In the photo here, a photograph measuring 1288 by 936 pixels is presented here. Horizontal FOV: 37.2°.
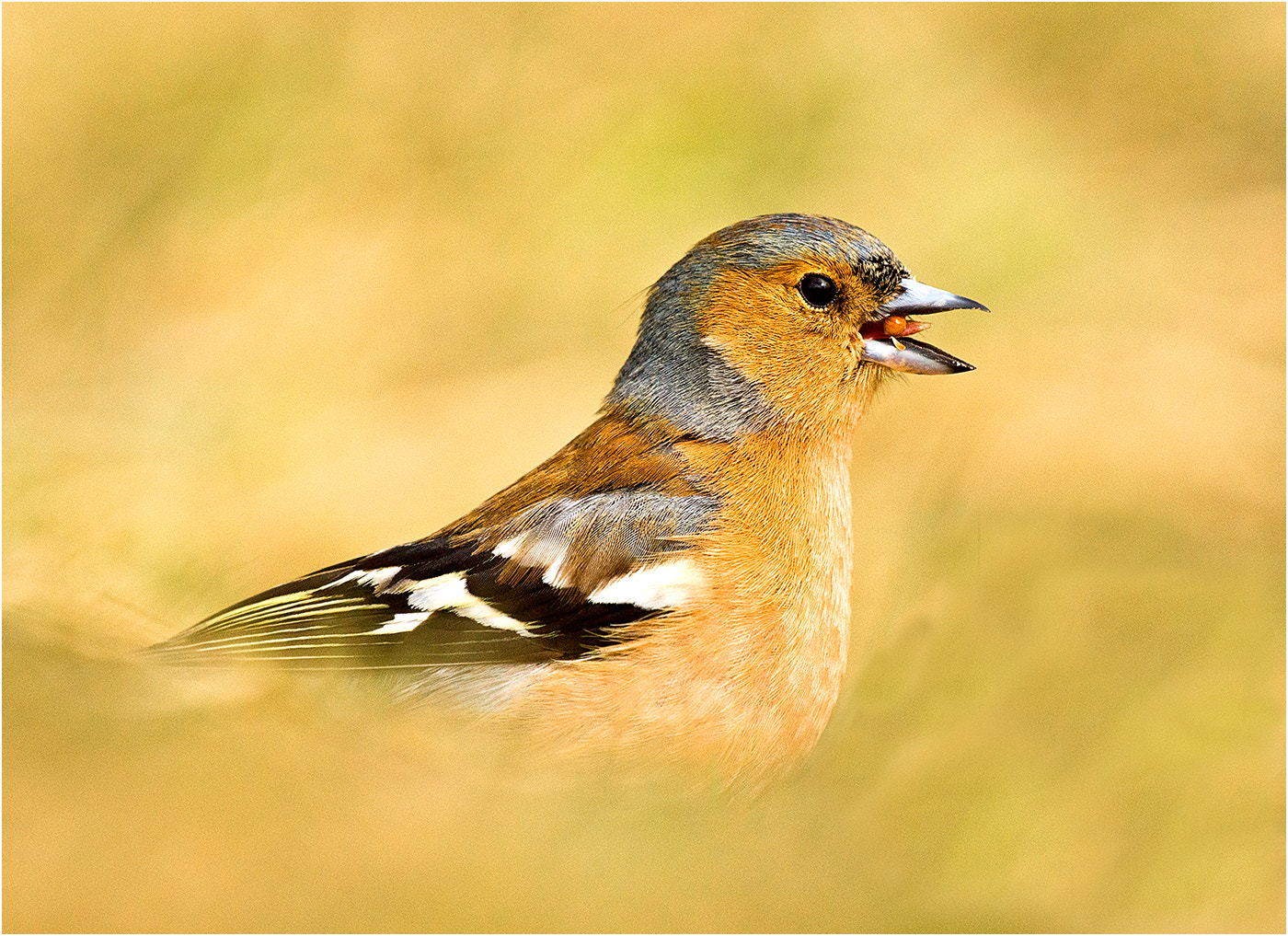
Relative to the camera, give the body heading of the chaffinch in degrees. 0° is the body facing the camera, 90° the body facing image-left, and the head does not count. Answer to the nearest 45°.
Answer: approximately 270°
